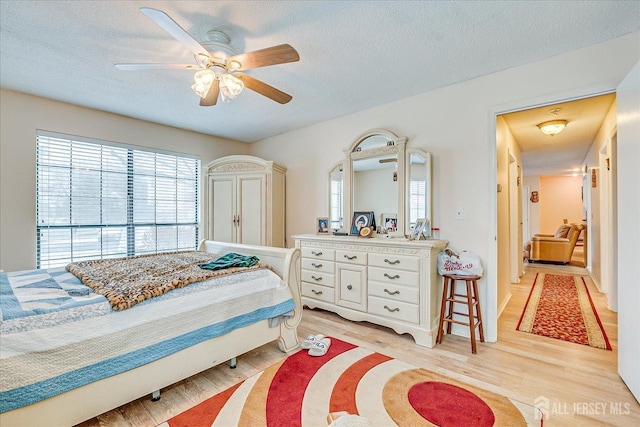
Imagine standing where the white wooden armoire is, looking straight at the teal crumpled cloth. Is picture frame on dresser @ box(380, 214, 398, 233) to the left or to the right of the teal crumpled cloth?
left

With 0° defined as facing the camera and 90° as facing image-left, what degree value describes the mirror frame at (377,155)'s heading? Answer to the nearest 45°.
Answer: approximately 45°

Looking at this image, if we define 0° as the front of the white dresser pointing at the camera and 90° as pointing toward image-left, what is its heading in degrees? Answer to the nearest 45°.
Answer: approximately 45°

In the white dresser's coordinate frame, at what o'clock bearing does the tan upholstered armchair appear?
The tan upholstered armchair is roughly at 6 o'clock from the white dresser.

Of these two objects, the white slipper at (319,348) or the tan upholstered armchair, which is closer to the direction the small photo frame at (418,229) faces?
the white slipper

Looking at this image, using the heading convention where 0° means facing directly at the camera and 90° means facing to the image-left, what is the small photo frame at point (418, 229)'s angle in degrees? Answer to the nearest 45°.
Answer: approximately 45°

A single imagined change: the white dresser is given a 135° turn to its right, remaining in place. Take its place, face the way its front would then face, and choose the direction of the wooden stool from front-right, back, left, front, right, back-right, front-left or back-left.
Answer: right

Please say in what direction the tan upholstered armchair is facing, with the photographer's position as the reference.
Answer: facing to the left of the viewer
